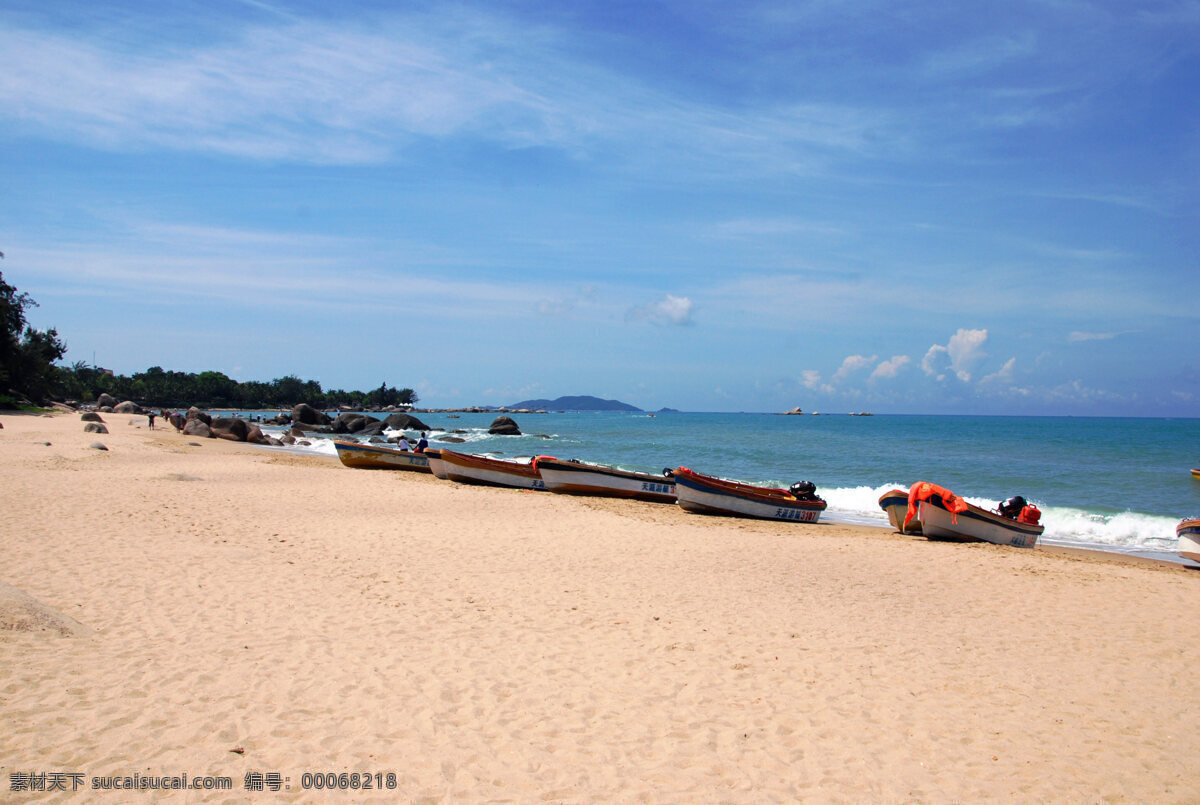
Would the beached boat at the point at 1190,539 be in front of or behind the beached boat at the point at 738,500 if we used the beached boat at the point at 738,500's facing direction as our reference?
behind

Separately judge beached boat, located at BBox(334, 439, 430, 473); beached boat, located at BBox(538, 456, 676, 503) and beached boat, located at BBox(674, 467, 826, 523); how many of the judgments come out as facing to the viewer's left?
3

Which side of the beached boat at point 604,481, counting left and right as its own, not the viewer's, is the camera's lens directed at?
left

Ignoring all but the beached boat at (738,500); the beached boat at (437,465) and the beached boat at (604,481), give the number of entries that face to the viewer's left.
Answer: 3

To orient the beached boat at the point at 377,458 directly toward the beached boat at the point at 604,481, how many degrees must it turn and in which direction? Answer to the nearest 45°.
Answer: approximately 135° to its left

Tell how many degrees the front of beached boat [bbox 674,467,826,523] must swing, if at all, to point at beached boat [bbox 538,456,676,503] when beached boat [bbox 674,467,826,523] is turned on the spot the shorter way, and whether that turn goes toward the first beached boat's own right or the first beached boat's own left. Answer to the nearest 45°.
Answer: approximately 45° to the first beached boat's own right

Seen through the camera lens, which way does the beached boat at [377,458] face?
facing to the left of the viewer

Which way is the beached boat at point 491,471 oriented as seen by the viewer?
to the viewer's left

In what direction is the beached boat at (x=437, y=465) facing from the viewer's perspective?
to the viewer's left

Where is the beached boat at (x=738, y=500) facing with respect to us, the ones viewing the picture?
facing to the left of the viewer
